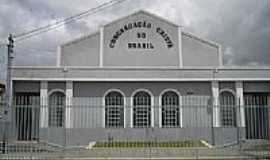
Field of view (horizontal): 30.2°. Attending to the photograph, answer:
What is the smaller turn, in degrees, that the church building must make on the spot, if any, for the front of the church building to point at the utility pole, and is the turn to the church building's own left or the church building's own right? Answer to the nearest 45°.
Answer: approximately 45° to the church building's own right

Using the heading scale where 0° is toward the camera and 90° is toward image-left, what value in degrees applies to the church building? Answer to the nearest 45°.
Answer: approximately 0°
